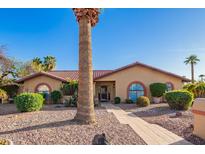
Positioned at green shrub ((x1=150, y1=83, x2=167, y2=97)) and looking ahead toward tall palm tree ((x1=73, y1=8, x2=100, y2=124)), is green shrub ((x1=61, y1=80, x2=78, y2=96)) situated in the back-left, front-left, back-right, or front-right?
front-right

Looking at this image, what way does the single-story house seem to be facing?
toward the camera

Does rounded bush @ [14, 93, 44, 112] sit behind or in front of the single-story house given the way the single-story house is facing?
in front

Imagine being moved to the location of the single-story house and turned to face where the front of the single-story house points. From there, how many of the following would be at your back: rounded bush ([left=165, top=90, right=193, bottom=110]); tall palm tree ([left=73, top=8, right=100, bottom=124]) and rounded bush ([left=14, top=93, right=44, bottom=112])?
0

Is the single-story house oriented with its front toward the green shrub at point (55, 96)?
no

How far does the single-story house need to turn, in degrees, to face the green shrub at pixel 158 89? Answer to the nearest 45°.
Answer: approximately 45° to its left

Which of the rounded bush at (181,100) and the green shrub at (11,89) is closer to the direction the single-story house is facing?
the rounded bush

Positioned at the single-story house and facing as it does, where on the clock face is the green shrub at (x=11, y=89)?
The green shrub is roughly at 3 o'clock from the single-story house.

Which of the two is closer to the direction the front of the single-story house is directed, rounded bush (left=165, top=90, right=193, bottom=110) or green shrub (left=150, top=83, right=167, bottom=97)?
the rounded bush

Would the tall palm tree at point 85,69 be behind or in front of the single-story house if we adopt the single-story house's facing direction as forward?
in front

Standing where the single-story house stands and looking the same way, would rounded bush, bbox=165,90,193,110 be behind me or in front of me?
in front

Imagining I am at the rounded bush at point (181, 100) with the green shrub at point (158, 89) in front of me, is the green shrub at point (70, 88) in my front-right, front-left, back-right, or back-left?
front-left

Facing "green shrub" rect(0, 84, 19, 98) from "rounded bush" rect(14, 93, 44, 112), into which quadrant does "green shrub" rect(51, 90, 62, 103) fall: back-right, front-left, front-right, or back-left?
front-right
